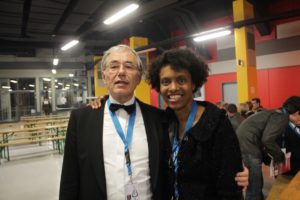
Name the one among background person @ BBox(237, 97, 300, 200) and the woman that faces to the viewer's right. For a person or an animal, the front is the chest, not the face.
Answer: the background person

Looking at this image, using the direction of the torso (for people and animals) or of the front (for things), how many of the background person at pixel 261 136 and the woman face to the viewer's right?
1

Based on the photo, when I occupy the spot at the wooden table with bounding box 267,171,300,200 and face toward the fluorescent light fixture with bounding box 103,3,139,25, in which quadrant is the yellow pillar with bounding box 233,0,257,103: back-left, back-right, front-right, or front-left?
front-right

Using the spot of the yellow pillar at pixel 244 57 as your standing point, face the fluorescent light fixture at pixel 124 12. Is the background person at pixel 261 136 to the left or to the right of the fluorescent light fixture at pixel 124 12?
left
